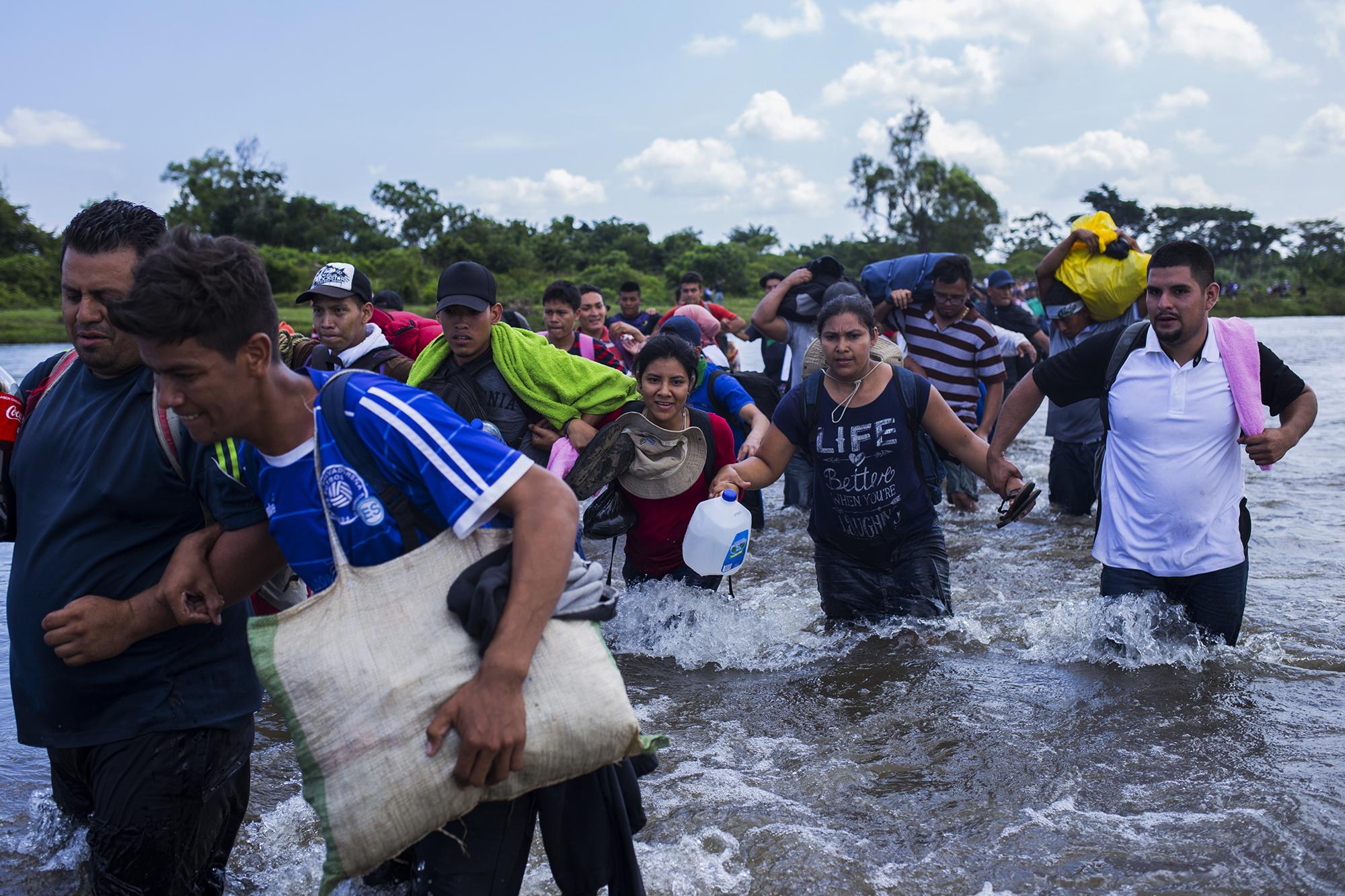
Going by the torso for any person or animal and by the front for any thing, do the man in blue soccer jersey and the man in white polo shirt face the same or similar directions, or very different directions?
same or similar directions

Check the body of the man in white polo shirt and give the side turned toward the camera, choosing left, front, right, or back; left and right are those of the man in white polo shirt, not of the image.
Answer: front

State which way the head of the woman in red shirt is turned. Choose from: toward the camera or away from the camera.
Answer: toward the camera

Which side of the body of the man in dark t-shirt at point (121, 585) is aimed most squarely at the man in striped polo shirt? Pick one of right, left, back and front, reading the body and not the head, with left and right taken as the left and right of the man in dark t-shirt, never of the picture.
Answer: back

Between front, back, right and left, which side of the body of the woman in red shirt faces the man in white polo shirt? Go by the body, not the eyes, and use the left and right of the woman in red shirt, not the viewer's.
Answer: left

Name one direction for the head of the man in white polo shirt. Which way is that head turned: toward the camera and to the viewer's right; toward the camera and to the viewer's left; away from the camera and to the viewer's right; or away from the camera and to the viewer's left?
toward the camera and to the viewer's left

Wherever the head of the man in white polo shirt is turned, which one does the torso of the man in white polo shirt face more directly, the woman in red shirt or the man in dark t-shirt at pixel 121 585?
the man in dark t-shirt

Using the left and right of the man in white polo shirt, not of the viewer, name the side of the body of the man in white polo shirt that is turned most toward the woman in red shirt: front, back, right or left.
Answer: right

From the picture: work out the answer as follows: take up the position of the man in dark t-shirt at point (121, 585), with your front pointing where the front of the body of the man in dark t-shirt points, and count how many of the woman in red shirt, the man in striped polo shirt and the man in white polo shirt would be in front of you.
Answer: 0

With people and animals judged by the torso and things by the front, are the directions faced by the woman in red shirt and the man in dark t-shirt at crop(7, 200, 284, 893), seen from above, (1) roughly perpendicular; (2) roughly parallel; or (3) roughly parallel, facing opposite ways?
roughly parallel

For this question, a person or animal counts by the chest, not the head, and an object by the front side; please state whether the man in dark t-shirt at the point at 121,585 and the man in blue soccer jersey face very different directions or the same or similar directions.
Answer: same or similar directions

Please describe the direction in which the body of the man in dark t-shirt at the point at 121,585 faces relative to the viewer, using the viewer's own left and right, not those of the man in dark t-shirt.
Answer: facing the viewer and to the left of the viewer

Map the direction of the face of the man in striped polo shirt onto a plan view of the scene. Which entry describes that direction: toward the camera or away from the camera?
toward the camera

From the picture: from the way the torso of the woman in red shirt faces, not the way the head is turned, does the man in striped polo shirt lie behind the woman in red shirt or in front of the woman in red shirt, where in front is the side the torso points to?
behind
